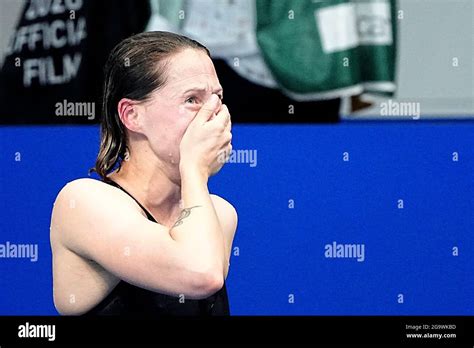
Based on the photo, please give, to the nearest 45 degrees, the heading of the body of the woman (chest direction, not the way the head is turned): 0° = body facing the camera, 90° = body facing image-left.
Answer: approximately 315°

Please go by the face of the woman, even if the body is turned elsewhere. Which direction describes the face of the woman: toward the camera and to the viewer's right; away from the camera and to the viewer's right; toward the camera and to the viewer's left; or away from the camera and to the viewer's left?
toward the camera and to the viewer's right
